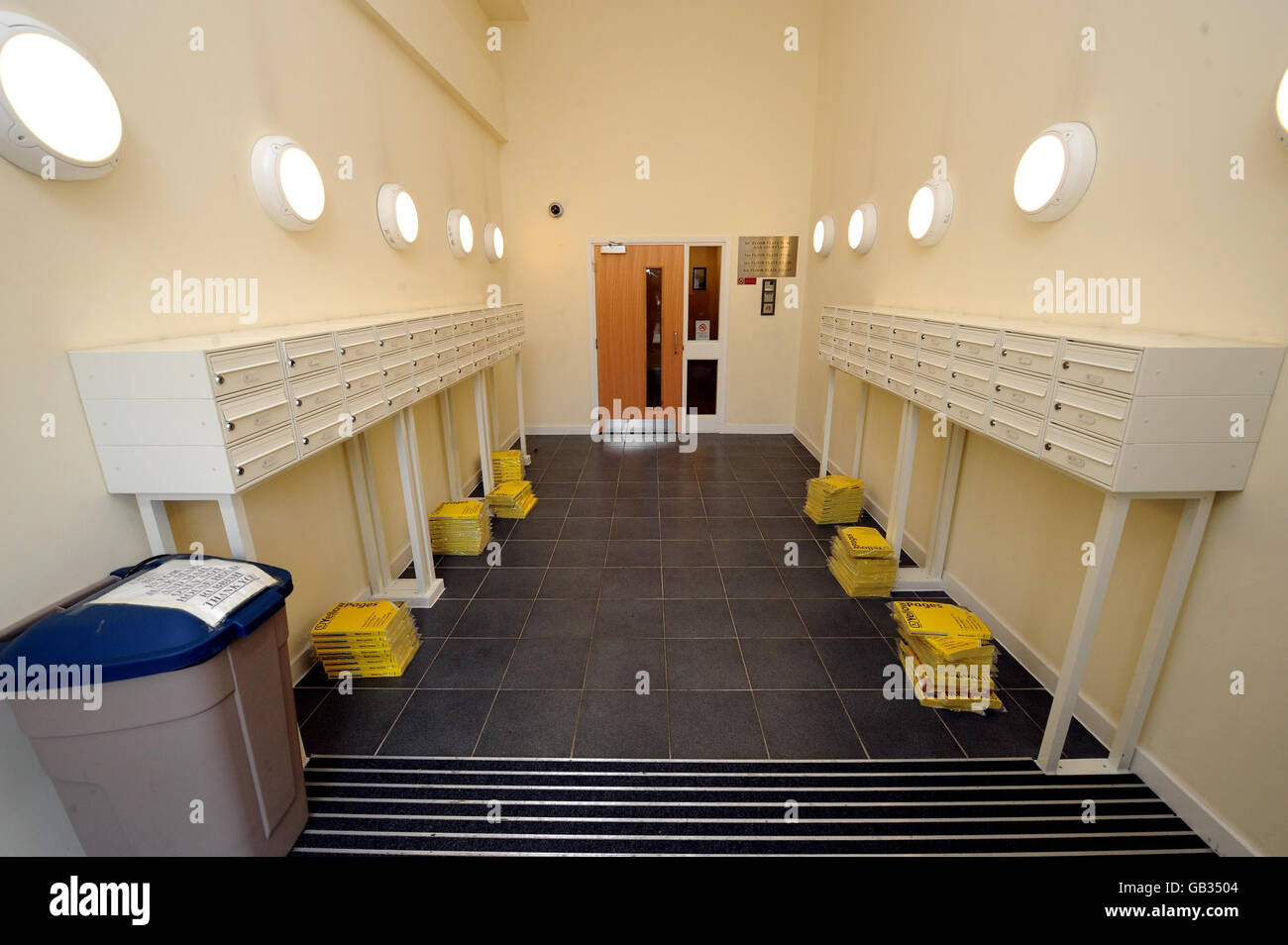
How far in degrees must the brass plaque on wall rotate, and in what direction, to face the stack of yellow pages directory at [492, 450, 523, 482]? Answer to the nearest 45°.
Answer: approximately 45° to its right

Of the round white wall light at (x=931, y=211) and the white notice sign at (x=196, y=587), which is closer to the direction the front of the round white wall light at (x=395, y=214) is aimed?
the round white wall light

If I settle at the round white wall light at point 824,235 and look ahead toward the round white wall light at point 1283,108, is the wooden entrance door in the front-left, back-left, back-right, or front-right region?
back-right

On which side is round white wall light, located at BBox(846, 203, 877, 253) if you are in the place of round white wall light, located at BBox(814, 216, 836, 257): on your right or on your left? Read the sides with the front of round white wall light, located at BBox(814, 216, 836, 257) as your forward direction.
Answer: on your left

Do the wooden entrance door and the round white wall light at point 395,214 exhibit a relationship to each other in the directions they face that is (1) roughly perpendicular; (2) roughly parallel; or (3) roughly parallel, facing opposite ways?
roughly perpendicular

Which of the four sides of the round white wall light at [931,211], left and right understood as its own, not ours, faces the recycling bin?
front

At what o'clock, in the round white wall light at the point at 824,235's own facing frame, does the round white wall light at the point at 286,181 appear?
the round white wall light at the point at 286,181 is roughly at 10 o'clock from the round white wall light at the point at 824,235.

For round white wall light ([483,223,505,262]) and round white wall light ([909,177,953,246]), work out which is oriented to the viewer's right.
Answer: round white wall light ([483,223,505,262])

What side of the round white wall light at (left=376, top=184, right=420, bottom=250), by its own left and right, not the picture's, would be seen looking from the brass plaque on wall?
left

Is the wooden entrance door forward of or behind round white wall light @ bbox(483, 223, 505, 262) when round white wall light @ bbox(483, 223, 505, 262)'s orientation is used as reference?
forward

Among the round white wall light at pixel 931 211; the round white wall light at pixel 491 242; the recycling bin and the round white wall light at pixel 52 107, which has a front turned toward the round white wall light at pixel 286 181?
the round white wall light at pixel 931 211

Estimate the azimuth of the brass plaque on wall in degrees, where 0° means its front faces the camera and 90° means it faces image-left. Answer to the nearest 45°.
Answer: approximately 0°
